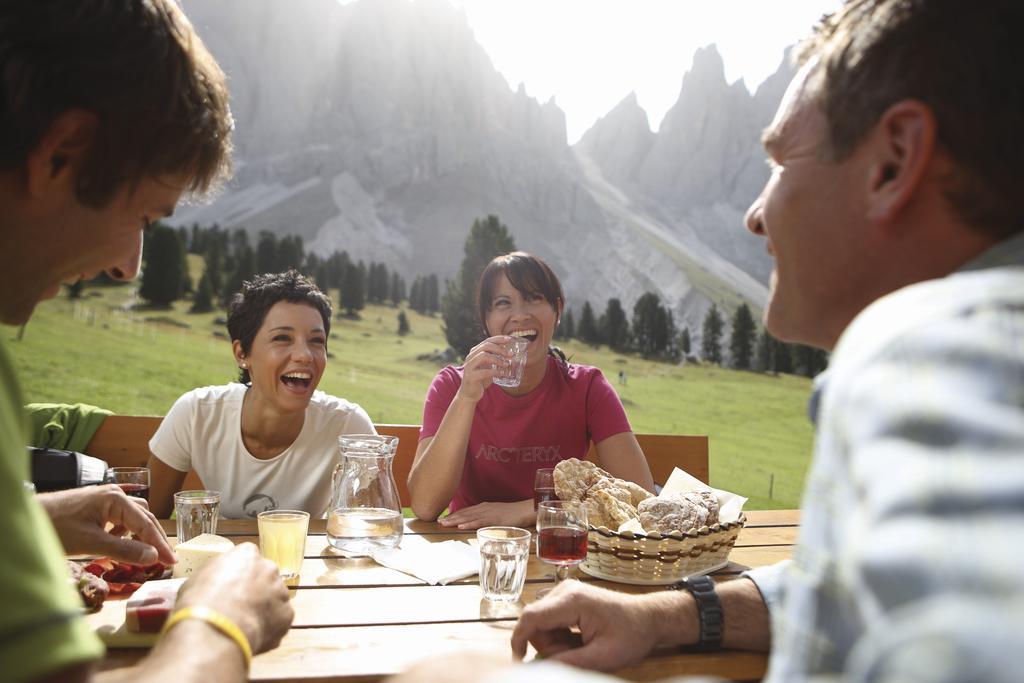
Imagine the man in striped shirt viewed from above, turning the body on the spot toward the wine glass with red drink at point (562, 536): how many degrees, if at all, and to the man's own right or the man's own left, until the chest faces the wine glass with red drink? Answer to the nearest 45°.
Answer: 0° — they already face it

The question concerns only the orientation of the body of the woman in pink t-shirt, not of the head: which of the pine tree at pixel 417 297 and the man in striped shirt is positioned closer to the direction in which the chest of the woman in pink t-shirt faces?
the man in striped shirt

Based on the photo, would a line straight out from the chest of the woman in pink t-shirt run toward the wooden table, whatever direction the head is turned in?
yes

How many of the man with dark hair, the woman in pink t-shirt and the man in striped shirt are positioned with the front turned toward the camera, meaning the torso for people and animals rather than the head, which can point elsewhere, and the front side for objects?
1

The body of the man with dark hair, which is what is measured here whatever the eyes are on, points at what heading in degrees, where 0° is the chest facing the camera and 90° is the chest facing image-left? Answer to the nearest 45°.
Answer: approximately 270°

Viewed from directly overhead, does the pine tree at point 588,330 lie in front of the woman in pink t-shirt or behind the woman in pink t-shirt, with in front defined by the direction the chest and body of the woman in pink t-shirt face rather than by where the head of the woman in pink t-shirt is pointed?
behind

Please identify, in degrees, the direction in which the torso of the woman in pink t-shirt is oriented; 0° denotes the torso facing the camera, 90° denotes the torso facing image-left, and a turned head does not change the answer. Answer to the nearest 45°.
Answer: approximately 0°

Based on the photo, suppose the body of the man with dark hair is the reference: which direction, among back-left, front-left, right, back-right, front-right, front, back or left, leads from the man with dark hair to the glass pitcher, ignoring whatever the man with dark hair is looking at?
front-left

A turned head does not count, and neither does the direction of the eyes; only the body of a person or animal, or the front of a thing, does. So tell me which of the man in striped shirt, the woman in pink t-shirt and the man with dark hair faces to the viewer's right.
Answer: the man with dark hair

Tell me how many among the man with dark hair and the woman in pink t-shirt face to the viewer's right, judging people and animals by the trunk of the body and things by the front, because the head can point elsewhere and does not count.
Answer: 1

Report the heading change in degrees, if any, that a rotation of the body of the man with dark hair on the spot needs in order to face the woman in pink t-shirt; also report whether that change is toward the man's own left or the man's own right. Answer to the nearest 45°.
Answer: approximately 45° to the man's own left
